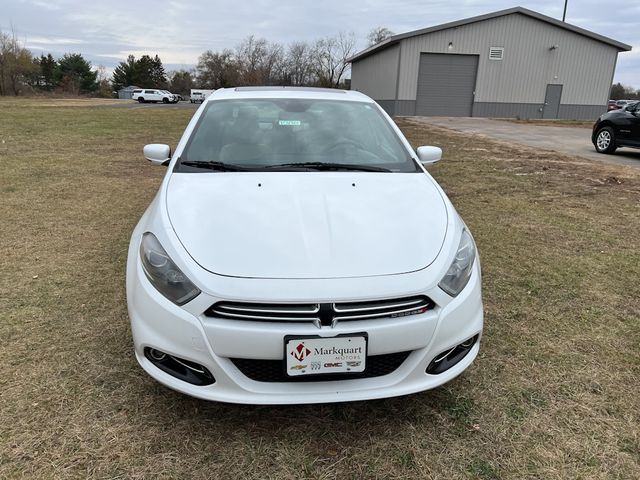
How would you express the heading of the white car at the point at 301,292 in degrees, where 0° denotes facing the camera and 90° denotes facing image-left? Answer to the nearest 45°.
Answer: approximately 0°

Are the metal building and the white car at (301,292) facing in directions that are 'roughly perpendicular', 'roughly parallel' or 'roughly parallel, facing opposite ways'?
roughly parallel

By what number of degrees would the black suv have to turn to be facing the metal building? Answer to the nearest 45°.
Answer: approximately 90° to its right

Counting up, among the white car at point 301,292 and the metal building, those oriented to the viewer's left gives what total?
0

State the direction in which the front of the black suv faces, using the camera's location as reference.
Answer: facing to the left of the viewer

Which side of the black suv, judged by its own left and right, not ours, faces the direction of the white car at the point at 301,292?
left

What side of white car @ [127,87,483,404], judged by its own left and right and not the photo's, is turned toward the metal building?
back

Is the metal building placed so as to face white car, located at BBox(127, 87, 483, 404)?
yes

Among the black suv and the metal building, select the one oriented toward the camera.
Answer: the metal building

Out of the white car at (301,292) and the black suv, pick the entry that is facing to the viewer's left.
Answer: the black suv

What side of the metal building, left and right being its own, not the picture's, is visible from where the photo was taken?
front

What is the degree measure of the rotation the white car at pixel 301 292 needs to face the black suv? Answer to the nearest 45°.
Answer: approximately 135° to its left
